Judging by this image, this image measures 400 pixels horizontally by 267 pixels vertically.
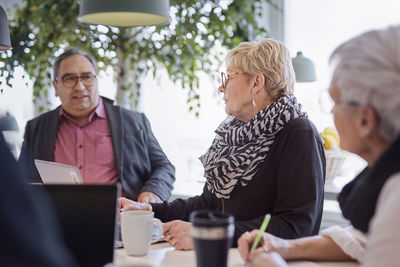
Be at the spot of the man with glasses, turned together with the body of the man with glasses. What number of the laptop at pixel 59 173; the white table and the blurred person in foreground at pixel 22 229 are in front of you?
3

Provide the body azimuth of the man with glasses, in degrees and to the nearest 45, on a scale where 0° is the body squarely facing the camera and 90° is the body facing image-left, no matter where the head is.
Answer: approximately 0°

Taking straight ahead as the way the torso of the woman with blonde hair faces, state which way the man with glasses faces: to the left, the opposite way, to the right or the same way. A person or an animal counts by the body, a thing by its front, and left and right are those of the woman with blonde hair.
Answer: to the left

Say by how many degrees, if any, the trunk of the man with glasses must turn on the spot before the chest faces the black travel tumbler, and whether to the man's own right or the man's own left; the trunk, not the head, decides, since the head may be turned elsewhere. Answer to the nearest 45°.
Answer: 0° — they already face it

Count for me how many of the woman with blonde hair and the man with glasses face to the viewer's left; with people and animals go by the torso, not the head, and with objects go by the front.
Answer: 1

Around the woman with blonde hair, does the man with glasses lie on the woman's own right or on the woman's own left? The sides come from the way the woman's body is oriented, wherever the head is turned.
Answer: on the woman's own right

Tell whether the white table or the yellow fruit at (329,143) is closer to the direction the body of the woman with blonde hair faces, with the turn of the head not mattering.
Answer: the white table

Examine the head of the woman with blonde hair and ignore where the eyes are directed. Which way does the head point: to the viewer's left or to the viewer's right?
to the viewer's left

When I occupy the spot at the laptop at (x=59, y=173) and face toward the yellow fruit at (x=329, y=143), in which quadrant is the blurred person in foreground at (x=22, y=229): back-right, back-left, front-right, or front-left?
back-right

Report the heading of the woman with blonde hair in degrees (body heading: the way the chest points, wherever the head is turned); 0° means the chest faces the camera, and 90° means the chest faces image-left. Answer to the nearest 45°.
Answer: approximately 90°

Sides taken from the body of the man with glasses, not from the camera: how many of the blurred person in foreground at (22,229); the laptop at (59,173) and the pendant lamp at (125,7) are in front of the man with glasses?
3

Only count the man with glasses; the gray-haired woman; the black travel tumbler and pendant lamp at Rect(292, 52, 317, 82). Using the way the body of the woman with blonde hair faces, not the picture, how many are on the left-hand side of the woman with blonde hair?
2
